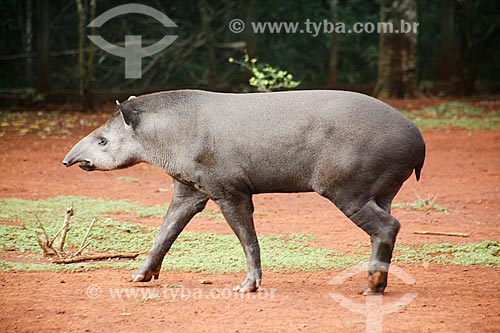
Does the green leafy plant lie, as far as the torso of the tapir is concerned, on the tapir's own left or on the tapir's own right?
on the tapir's own right

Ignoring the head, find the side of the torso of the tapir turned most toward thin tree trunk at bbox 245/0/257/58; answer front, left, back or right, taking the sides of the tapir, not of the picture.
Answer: right

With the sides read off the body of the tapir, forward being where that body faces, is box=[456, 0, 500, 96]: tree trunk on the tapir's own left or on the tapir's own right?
on the tapir's own right

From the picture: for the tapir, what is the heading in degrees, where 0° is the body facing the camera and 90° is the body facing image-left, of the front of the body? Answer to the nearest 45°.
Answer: approximately 90°

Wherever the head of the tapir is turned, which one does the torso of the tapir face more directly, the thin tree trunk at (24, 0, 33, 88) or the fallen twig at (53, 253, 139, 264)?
the fallen twig

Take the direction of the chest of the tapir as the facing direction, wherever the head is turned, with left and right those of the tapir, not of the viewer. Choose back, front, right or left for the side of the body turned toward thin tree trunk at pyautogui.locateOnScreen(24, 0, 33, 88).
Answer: right

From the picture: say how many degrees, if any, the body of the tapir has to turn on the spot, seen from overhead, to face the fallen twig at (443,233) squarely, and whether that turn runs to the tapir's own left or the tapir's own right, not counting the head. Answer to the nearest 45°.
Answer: approximately 135° to the tapir's own right
